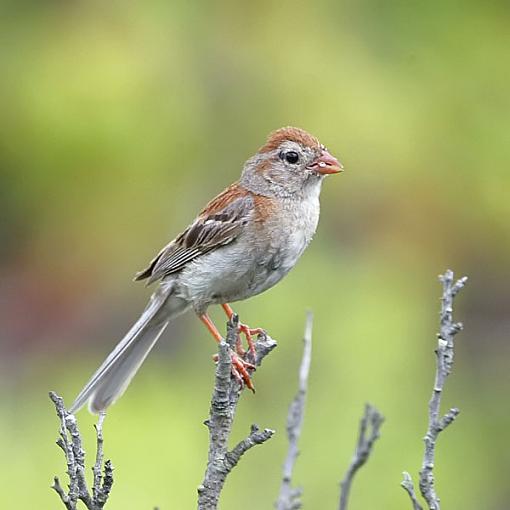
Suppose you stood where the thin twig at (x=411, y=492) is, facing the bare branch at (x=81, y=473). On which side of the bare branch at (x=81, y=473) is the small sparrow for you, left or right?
right

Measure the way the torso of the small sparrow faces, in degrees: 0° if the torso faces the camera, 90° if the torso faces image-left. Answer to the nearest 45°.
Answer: approximately 270°
